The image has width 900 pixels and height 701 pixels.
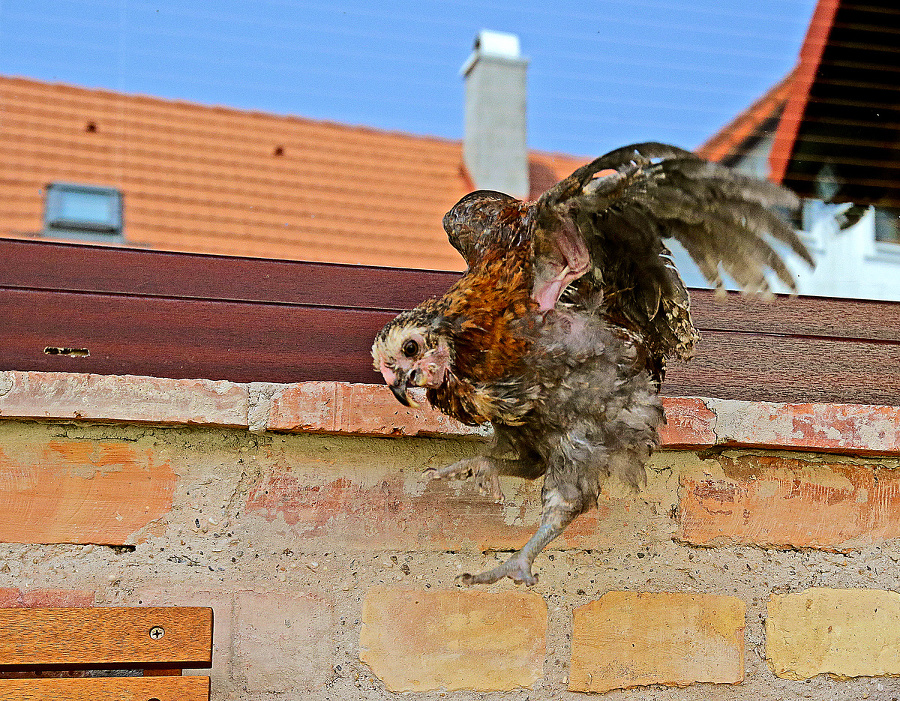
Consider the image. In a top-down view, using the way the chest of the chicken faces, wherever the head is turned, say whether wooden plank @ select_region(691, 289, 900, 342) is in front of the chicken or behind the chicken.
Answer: behind

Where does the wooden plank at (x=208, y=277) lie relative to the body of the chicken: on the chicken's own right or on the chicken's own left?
on the chicken's own right

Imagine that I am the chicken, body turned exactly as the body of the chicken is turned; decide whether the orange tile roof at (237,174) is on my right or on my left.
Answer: on my right

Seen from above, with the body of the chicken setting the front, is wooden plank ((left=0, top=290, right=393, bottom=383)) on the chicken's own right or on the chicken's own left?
on the chicken's own right

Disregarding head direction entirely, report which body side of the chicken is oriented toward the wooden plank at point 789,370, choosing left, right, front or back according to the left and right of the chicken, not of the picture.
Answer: back
